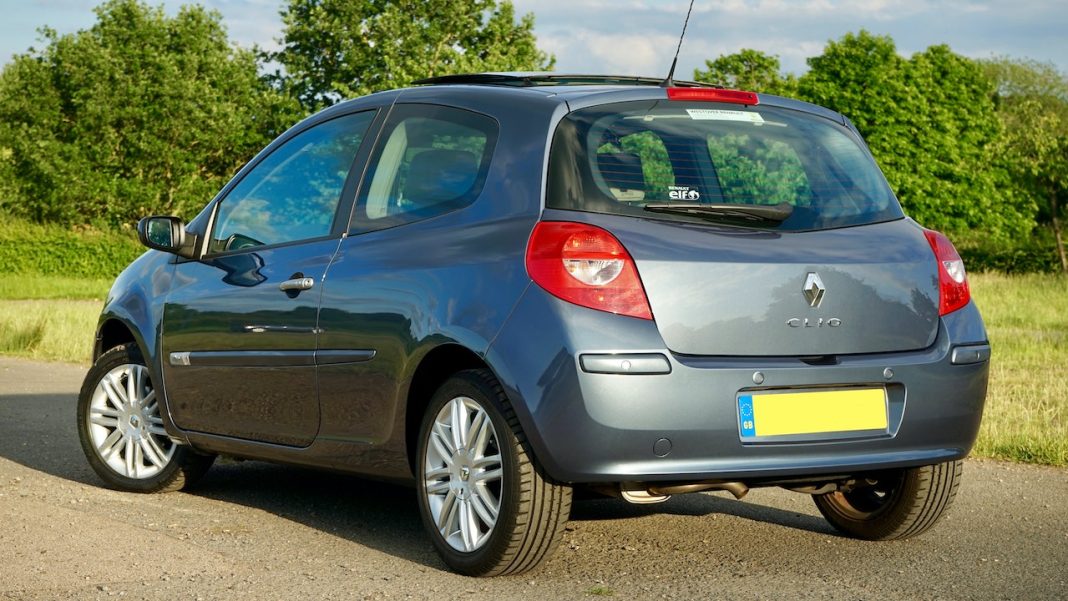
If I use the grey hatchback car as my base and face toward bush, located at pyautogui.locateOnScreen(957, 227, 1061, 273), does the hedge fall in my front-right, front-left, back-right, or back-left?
front-left

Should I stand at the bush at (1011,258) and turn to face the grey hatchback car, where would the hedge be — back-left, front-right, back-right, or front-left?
front-right

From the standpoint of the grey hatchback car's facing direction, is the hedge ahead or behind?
ahead

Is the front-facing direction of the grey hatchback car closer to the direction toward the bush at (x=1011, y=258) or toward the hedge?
the hedge

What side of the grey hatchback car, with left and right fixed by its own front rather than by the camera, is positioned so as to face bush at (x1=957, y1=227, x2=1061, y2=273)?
right

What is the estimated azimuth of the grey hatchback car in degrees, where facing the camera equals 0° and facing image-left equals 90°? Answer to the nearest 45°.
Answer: approximately 135°
